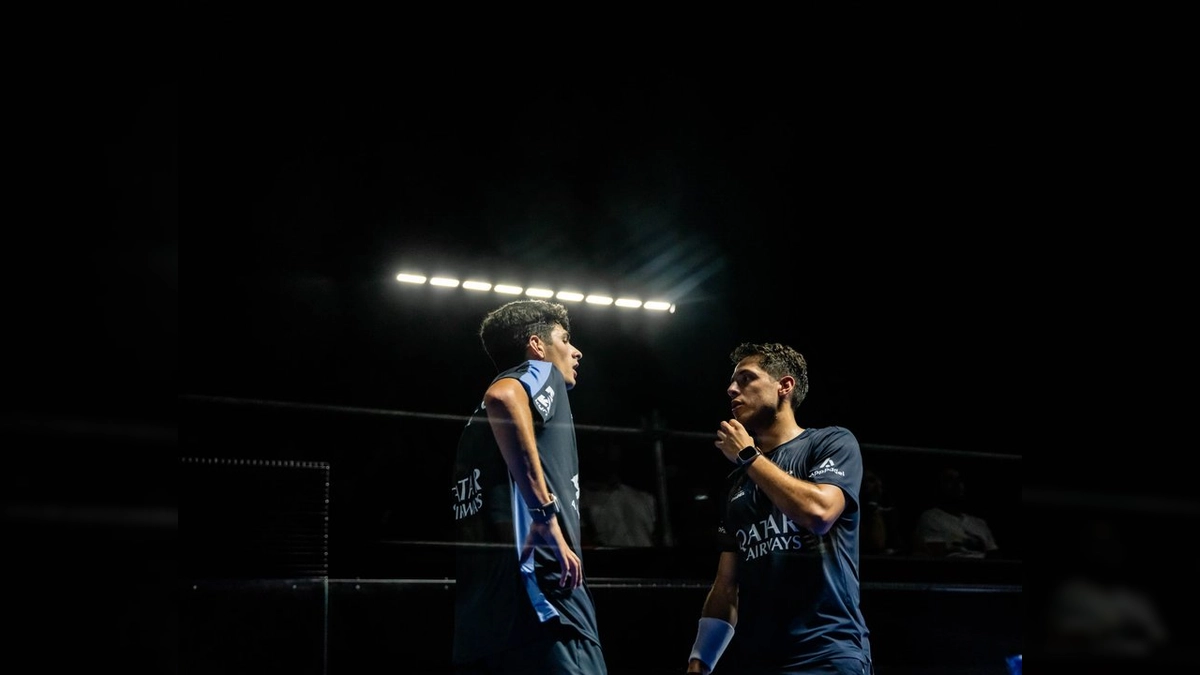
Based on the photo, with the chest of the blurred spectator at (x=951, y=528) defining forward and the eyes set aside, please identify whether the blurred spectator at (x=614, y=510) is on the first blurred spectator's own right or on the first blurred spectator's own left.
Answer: on the first blurred spectator's own right

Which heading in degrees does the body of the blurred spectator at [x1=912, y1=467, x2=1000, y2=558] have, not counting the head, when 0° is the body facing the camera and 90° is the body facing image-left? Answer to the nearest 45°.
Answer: approximately 0°

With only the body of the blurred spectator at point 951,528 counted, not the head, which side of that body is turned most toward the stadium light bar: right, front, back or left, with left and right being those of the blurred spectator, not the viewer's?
right
